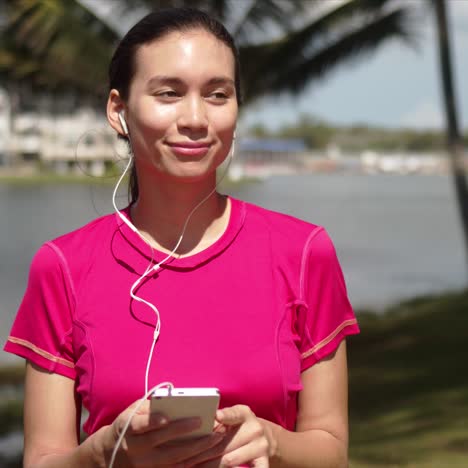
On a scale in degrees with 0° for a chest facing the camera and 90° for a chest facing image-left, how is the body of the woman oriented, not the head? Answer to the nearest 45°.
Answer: approximately 0°
